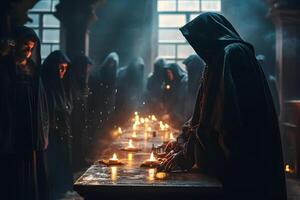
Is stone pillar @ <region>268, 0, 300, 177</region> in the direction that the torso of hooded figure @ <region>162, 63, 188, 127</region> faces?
no

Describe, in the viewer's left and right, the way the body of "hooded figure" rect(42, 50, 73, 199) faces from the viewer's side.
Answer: facing the viewer and to the right of the viewer

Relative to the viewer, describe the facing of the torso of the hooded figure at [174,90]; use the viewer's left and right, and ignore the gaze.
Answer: facing the viewer and to the left of the viewer

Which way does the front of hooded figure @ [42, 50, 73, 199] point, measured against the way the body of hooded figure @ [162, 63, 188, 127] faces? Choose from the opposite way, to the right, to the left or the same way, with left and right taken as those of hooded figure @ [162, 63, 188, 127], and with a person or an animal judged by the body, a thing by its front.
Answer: to the left

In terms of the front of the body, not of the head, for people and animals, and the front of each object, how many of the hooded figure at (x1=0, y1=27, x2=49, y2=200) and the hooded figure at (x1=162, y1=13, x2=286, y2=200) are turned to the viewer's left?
1

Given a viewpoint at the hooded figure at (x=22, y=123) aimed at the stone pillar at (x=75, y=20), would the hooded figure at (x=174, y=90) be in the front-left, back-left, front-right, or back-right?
front-right

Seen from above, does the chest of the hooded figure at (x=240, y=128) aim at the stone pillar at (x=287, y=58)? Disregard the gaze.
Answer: no

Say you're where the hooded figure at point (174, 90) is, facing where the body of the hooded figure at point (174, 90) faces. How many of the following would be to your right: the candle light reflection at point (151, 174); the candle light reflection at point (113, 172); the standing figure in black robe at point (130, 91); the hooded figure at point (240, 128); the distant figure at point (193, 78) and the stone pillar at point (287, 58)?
1

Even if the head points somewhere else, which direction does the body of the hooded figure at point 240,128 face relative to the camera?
to the viewer's left

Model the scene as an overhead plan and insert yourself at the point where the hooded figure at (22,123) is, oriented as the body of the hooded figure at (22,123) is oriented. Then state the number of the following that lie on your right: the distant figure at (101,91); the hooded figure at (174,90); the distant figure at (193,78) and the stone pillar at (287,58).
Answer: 0

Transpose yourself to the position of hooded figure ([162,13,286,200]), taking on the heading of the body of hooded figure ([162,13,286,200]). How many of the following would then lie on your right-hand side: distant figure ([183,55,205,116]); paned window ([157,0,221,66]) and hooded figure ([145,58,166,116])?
3

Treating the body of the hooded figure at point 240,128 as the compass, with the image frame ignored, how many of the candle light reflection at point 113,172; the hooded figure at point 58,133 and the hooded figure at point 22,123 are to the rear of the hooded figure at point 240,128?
0

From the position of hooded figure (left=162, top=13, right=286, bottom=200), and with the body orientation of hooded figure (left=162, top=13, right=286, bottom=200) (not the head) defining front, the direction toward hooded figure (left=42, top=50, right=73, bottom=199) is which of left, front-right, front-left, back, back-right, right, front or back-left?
front-right

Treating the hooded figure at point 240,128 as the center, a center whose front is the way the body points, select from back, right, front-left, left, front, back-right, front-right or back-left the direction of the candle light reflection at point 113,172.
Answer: front

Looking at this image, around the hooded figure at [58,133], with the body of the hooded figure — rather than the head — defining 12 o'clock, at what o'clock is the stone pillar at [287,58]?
The stone pillar is roughly at 10 o'clock from the hooded figure.

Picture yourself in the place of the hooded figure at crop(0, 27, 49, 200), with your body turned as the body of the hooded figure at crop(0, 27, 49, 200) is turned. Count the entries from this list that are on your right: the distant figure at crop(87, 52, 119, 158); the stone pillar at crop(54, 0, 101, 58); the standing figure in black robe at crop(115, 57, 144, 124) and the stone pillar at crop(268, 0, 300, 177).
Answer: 0

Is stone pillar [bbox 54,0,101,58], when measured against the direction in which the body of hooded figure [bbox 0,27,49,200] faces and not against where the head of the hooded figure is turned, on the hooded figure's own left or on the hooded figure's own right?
on the hooded figure's own left

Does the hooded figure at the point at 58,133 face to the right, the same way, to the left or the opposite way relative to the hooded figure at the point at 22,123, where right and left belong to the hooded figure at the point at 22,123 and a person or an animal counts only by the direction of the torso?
the same way

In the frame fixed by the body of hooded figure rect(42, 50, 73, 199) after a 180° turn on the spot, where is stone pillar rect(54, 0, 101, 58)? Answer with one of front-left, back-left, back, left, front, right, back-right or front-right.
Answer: front-right

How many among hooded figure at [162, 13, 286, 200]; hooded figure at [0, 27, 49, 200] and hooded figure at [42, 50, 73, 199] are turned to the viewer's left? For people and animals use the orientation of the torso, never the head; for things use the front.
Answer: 1
